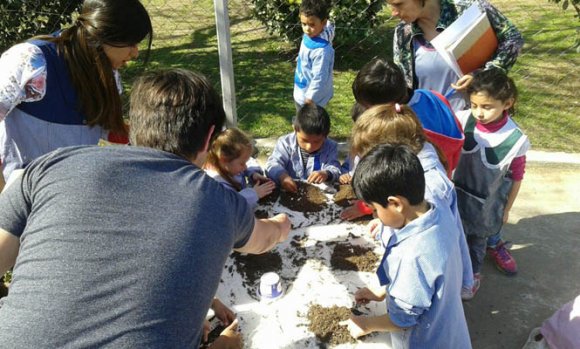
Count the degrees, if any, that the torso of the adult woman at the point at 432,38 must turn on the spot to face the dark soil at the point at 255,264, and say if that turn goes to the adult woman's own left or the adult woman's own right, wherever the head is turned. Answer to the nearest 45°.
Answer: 0° — they already face it

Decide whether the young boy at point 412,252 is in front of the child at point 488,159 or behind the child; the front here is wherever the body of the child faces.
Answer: in front

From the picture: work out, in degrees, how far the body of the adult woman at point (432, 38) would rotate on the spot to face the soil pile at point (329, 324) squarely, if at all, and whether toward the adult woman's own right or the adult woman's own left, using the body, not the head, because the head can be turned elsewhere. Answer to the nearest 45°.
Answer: approximately 45° to the adult woman's own left

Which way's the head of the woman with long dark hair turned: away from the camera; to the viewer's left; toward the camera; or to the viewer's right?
to the viewer's right

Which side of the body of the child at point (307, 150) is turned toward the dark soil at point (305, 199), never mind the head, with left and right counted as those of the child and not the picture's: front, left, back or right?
front

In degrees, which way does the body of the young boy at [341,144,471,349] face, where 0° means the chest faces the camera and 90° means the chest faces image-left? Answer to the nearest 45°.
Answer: approximately 90°

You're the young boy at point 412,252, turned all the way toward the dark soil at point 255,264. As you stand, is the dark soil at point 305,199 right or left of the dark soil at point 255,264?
right
